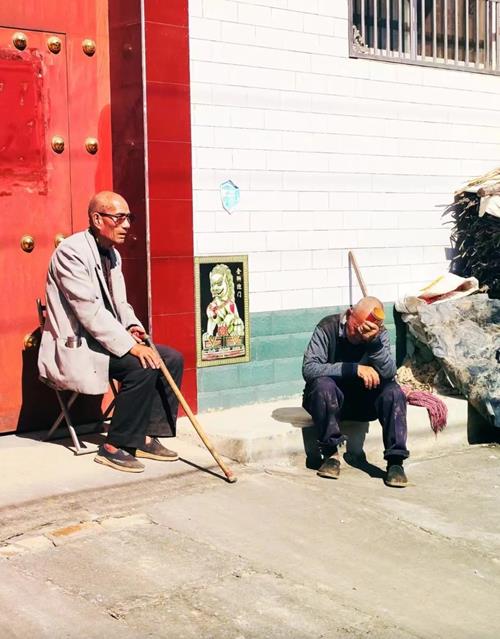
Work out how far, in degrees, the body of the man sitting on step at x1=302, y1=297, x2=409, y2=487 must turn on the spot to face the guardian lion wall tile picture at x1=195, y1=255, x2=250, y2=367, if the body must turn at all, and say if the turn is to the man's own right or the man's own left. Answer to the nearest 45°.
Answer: approximately 135° to the man's own right

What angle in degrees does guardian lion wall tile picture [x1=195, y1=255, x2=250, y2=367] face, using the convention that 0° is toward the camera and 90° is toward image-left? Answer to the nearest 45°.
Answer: approximately 0°

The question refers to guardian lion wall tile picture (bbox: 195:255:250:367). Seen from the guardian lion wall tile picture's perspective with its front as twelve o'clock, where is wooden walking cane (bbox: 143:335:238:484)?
The wooden walking cane is roughly at 12 o'clock from the guardian lion wall tile picture.

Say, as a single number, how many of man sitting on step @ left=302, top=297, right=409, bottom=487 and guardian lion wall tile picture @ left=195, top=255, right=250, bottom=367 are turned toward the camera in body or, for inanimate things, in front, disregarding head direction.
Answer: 2

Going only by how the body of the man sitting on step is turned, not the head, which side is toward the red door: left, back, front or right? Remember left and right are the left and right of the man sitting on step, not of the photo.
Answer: right

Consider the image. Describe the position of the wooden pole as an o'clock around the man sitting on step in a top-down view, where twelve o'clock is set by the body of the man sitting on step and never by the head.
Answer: The wooden pole is roughly at 6 o'clock from the man sitting on step.

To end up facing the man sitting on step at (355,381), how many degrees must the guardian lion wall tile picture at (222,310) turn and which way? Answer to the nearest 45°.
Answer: approximately 45° to its left

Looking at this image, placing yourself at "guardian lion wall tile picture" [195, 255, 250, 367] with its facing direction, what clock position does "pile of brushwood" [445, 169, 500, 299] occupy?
The pile of brushwood is roughly at 8 o'clock from the guardian lion wall tile picture.

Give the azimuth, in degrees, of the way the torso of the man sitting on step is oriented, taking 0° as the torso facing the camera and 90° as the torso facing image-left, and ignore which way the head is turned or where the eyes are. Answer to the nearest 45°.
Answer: approximately 0°

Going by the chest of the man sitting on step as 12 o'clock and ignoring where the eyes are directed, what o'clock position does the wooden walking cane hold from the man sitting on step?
The wooden walking cane is roughly at 2 o'clock from the man sitting on step.
